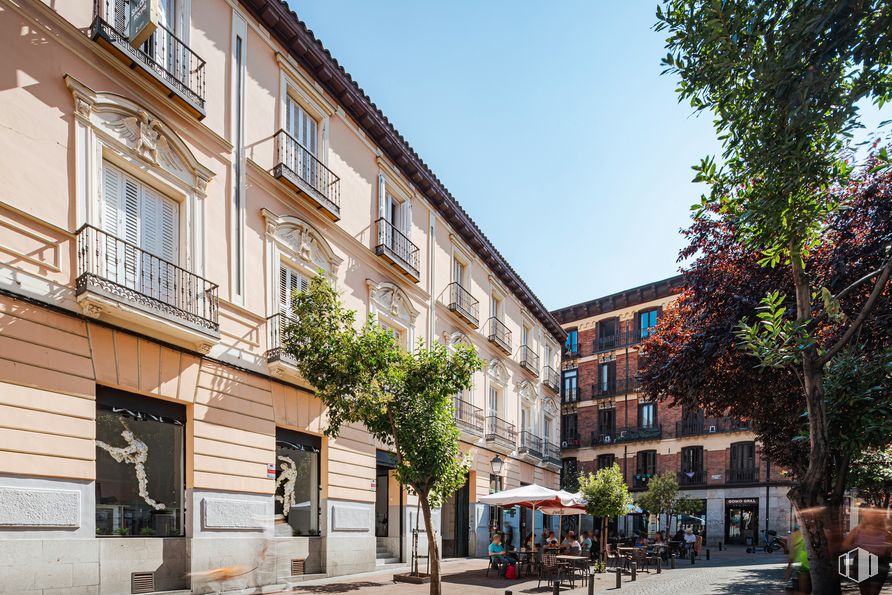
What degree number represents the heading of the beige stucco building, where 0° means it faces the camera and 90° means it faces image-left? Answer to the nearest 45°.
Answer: approximately 315°

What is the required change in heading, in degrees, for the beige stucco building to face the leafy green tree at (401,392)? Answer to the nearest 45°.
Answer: approximately 45° to its left
